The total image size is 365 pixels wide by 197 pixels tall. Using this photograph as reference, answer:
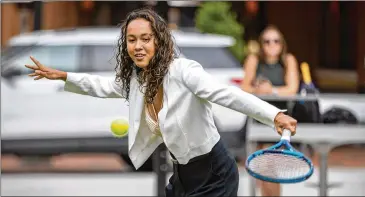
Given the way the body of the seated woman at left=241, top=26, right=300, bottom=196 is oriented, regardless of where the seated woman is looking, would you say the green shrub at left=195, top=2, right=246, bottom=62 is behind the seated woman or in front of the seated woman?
behind

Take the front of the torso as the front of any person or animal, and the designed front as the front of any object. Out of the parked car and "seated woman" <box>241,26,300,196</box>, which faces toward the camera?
the seated woman

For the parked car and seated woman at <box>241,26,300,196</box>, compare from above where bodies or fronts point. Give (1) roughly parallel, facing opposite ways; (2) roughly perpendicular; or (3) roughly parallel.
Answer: roughly perpendicular

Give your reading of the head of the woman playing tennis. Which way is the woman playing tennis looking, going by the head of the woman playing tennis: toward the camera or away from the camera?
toward the camera

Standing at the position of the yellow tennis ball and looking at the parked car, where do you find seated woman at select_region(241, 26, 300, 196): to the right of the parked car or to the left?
right

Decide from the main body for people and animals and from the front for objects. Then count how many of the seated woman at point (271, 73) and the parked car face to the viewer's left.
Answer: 1

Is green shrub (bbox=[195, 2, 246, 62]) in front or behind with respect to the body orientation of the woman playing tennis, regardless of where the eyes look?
behind

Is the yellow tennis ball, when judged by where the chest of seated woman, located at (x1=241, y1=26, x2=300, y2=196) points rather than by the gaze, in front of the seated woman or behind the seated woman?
in front

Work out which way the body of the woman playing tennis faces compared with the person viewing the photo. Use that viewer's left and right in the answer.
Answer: facing the viewer and to the left of the viewer

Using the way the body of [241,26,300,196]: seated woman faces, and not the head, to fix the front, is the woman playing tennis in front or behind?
in front

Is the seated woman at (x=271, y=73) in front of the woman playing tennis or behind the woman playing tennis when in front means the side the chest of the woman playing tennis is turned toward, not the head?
behind

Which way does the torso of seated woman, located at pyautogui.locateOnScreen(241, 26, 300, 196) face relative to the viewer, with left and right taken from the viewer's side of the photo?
facing the viewer

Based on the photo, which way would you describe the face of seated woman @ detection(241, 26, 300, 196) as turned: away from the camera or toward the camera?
toward the camera

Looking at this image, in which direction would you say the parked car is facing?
to the viewer's left

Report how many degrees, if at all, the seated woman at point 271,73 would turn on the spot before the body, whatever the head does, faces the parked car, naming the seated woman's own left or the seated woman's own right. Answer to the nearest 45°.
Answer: approximately 135° to the seated woman's own right
